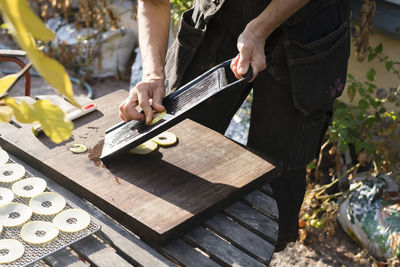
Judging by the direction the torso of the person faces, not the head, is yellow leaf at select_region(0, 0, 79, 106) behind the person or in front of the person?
in front

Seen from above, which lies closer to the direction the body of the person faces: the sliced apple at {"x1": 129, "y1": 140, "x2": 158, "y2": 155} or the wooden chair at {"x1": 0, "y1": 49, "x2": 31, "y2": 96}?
the sliced apple

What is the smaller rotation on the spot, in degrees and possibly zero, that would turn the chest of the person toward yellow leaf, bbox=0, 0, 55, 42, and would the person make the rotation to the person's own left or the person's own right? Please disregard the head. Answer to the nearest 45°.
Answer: approximately 45° to the person's own left

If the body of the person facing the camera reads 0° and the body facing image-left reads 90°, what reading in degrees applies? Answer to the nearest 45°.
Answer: approximately 45°

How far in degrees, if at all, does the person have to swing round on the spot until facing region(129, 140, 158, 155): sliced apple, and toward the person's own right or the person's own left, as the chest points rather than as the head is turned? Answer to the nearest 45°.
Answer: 0° — they already face it

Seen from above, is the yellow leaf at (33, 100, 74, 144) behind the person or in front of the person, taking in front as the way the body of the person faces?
in front

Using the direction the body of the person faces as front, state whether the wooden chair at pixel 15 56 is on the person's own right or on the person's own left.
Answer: on the person's own right
